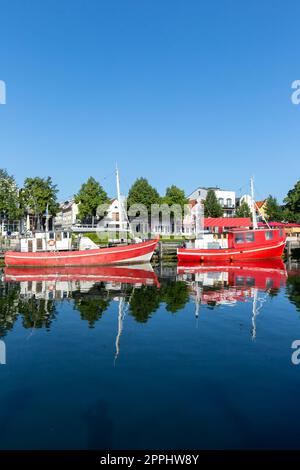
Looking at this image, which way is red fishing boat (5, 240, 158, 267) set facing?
to the viewer's right

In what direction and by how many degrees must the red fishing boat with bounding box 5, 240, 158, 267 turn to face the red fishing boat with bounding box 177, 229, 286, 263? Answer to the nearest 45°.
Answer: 0° — it already faces it
